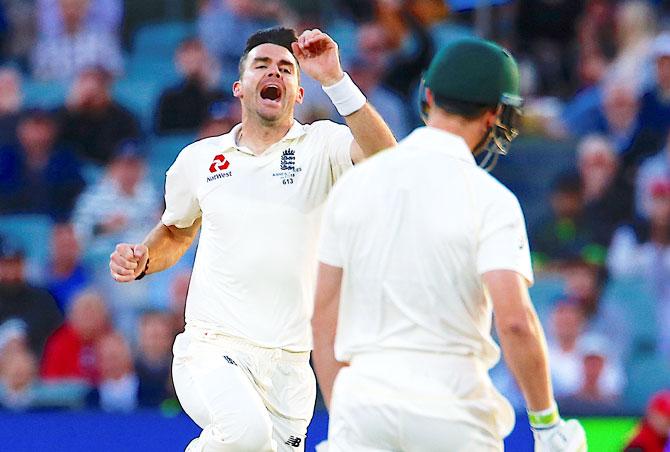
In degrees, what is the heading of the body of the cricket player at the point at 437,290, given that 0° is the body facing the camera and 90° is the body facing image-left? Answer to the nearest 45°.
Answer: approximately 225°

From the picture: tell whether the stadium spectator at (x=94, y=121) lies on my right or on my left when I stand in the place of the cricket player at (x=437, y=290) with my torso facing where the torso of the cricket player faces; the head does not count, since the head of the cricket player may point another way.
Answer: on my left

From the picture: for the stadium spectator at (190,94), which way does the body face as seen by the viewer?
toward the camera

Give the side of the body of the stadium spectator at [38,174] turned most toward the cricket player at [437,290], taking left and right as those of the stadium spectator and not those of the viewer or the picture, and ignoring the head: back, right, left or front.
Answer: front

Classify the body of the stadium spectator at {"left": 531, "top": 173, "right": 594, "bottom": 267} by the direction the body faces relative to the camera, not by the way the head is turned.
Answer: toward the camera

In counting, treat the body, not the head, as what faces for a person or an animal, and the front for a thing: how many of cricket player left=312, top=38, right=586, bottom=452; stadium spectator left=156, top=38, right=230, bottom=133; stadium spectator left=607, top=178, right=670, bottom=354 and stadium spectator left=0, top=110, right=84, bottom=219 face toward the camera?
3

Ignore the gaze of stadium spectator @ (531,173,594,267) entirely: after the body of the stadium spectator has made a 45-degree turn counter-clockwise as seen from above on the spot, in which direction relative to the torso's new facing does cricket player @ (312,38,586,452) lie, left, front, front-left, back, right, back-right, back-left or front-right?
front-right

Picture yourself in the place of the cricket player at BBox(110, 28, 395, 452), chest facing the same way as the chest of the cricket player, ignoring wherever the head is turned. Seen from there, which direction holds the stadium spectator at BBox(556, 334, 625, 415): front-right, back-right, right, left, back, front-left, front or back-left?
back-left
